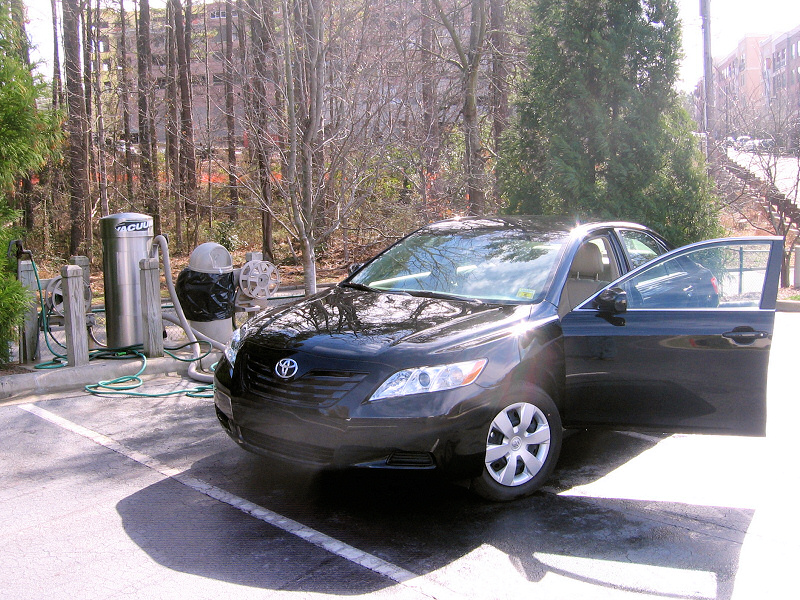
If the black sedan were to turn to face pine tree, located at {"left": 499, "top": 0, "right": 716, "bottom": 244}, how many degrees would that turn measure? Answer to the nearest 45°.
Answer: approximately 135° to its right

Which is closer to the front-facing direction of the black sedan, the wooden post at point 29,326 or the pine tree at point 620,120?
the wooden post

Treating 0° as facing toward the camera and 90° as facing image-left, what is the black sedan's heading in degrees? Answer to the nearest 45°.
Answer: approximately 45°

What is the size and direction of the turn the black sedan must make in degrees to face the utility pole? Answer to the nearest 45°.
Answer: approximately 135° to its right

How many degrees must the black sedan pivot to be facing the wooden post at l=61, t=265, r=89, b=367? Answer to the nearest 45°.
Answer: approximately 90° to its right

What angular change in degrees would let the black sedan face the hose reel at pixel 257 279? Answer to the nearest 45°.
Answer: approximately 90° to its right

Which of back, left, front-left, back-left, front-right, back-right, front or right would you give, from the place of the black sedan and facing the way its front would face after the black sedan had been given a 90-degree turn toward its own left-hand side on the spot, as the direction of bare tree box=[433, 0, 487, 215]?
back-left

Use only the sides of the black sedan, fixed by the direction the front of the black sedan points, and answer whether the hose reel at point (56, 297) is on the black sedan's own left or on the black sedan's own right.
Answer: on the black sedan's own right

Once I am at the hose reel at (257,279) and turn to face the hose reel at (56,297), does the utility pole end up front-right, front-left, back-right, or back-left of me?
back-right

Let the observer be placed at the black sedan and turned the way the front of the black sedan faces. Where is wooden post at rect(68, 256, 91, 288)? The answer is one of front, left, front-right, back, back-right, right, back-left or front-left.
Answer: right
